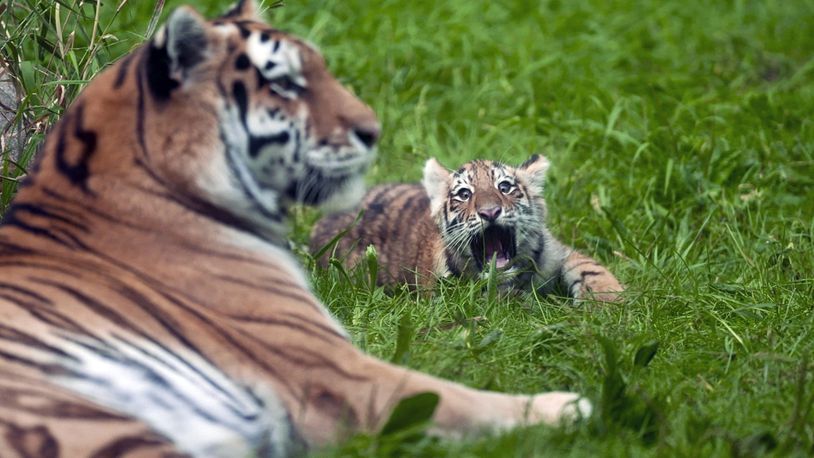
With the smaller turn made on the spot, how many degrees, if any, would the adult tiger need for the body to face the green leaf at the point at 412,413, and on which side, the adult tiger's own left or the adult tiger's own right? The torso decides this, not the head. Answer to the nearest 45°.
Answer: approximately 45° to the adult tiger's own right

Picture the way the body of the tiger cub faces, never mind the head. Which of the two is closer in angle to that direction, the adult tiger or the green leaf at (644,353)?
the green leaf

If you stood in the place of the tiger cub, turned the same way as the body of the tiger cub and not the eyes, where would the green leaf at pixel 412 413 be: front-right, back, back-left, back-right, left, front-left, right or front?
front-right

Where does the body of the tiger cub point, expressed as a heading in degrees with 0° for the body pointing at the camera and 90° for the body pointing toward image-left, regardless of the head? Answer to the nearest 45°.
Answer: approximately 315°

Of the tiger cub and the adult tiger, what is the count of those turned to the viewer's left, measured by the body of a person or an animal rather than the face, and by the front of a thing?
0

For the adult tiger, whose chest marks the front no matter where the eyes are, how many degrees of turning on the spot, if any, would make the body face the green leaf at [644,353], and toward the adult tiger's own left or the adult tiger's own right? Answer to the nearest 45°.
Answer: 0° — it already faces it

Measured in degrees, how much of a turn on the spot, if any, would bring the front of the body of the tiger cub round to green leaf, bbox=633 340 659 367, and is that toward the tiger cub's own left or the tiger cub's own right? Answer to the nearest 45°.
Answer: approximately 45° to the tiger cub's own right

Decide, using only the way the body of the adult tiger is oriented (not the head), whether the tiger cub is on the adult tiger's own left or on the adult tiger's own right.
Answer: on the adult tiger's own left

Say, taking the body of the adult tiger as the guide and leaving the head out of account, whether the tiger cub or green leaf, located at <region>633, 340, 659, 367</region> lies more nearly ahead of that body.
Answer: the green leaf

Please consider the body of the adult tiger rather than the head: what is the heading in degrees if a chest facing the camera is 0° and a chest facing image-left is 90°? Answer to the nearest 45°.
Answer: approximately 270°

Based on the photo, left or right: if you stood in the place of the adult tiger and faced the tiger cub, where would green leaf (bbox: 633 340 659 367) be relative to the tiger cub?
right
